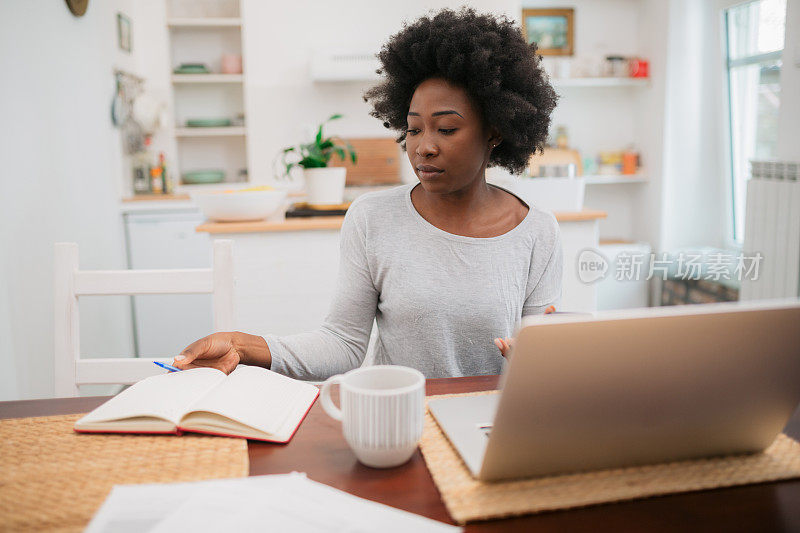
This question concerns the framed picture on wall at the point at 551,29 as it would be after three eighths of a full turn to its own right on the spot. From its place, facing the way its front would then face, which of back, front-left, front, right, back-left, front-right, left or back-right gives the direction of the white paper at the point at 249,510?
back-left

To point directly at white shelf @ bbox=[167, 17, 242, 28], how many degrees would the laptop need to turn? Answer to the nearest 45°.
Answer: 0° — it already faces it

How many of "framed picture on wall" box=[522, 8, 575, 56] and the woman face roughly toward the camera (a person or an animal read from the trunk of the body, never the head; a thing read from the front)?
2

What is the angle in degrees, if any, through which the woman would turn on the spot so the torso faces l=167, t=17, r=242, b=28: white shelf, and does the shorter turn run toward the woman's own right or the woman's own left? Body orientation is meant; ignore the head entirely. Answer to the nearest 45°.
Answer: approximately 180°

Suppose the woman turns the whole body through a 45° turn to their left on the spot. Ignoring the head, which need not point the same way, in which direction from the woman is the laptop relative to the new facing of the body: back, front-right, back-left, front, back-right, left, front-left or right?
front-right

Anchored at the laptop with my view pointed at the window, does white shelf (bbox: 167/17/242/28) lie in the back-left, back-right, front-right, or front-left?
front-left

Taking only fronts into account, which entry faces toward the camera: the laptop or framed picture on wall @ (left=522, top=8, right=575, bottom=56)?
the framed picture on wall

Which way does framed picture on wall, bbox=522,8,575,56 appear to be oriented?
toward the camera

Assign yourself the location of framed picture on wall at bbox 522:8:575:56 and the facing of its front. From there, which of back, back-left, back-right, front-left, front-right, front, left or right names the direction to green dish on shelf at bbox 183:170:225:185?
right

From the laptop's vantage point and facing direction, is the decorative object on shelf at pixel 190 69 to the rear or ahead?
ahead

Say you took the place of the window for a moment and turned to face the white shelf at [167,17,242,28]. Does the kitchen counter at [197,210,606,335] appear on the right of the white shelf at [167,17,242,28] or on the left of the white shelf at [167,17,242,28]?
left

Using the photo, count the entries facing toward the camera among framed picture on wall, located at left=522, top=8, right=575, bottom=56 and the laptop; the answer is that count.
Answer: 1

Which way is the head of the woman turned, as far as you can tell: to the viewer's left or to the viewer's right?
to the viewer's left

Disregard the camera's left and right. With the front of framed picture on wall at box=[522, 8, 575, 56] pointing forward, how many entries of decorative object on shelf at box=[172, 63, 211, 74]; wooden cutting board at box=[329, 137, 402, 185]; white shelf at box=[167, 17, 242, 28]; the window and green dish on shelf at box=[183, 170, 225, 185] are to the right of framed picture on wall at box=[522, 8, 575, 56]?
4

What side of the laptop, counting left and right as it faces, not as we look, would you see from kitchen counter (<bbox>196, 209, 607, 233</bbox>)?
front

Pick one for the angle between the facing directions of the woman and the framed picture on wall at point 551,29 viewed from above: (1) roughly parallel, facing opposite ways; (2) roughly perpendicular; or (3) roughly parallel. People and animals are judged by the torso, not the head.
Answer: roughly parallel
